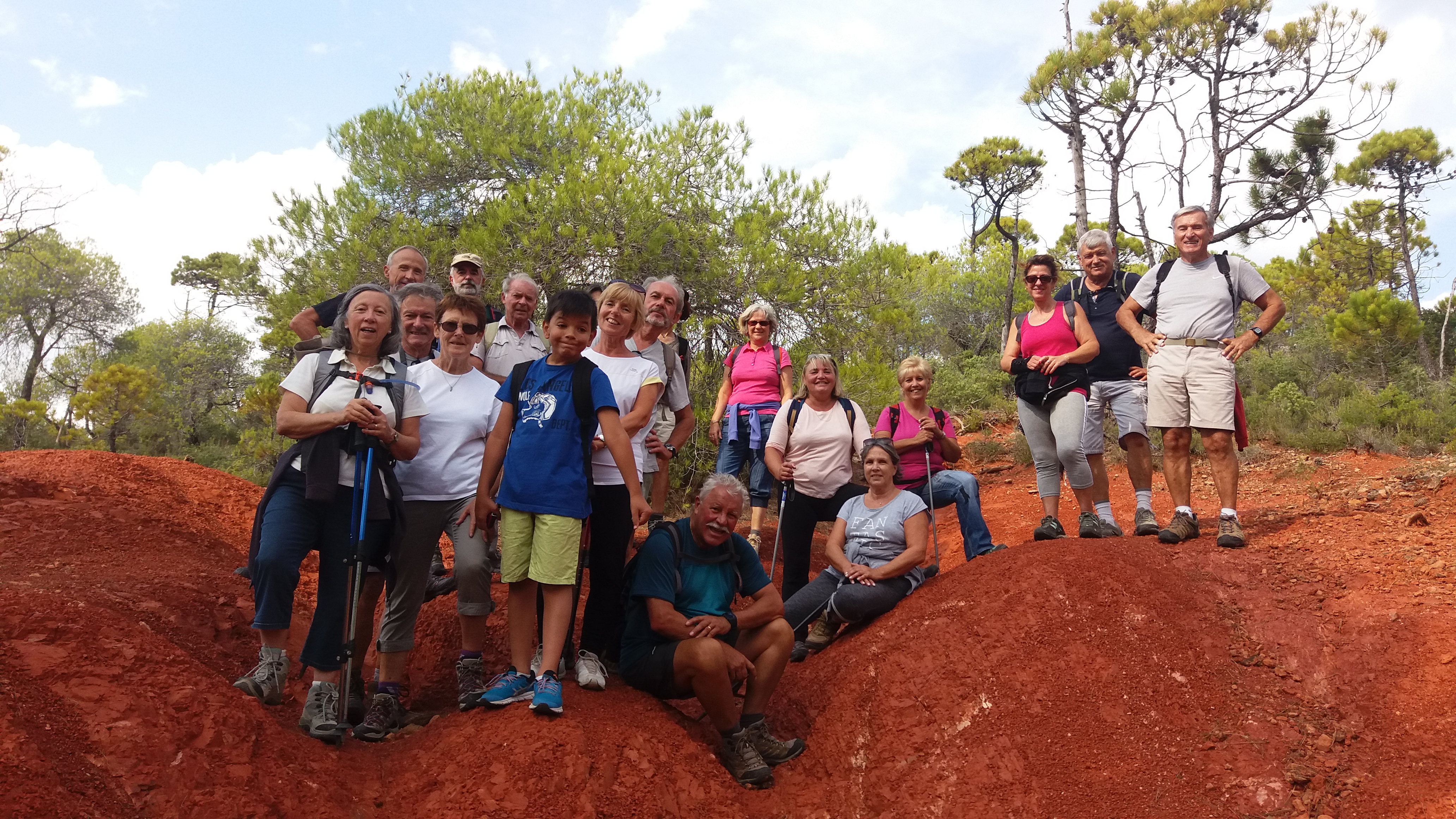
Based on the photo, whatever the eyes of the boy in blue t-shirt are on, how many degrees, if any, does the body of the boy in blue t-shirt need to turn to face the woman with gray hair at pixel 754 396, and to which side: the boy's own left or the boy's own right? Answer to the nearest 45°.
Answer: approximately 135° to the boy's own left

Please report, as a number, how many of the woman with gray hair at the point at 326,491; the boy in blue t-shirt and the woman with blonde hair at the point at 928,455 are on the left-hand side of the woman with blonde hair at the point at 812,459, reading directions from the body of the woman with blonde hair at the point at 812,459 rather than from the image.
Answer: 1

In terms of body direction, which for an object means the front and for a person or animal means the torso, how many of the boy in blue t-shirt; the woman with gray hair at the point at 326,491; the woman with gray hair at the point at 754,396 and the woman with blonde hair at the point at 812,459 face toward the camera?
4

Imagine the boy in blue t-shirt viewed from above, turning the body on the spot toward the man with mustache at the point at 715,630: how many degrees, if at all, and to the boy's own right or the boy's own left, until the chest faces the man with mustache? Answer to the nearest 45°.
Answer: approximately 90° to the boy's own left

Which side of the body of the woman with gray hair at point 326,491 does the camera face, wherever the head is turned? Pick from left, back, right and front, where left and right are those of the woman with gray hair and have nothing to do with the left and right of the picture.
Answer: front

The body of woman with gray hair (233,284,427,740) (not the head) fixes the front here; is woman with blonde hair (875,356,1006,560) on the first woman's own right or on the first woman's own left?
on the first woman's own left

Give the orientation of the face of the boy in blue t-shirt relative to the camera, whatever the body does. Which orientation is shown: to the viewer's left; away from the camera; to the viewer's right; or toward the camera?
toward the camera

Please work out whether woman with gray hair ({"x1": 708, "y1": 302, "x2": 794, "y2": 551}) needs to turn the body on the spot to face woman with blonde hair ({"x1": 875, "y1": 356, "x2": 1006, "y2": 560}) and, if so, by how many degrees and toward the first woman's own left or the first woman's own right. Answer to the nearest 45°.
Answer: approximately 45° to the first woman's own left

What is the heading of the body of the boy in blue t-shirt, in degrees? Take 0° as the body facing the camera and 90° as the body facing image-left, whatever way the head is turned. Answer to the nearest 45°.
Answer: approximately 0°

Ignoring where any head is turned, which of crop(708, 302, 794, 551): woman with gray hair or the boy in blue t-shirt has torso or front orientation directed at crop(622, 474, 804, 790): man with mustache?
the woman with gray hair

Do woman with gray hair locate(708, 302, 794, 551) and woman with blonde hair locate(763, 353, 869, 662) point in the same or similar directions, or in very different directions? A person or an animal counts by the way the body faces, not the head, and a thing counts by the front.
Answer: same or similar directions

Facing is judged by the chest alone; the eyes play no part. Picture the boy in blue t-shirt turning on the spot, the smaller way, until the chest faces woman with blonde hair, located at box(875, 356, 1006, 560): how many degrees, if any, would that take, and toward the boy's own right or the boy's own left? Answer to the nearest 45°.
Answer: approximately 135° to the boy's own left

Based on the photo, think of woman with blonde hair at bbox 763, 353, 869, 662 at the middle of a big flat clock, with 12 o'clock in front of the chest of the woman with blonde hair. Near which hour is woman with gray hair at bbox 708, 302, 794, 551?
The woman with gray hair is roughly at 5 o'clock from the woman with blonde hair.

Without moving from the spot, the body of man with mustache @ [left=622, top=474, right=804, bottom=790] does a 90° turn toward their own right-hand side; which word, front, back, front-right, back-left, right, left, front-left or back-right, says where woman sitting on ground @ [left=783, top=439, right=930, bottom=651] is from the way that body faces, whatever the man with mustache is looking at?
back

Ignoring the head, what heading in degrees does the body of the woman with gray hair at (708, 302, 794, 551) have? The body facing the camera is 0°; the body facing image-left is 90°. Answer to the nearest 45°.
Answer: approximately 0°

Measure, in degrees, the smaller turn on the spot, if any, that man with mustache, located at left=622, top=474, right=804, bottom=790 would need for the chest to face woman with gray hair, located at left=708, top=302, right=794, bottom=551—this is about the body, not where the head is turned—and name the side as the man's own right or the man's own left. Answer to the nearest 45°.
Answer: approximately 135° to the man's own left

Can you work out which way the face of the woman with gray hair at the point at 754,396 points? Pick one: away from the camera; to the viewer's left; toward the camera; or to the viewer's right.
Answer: toward the camera

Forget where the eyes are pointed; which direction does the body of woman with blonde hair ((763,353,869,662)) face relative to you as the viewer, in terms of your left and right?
facing the viewer

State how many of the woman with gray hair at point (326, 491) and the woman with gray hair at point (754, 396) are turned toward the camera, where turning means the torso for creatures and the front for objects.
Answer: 2

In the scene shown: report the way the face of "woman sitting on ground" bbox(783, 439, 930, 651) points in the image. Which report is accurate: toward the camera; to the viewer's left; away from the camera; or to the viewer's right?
toward the camera
